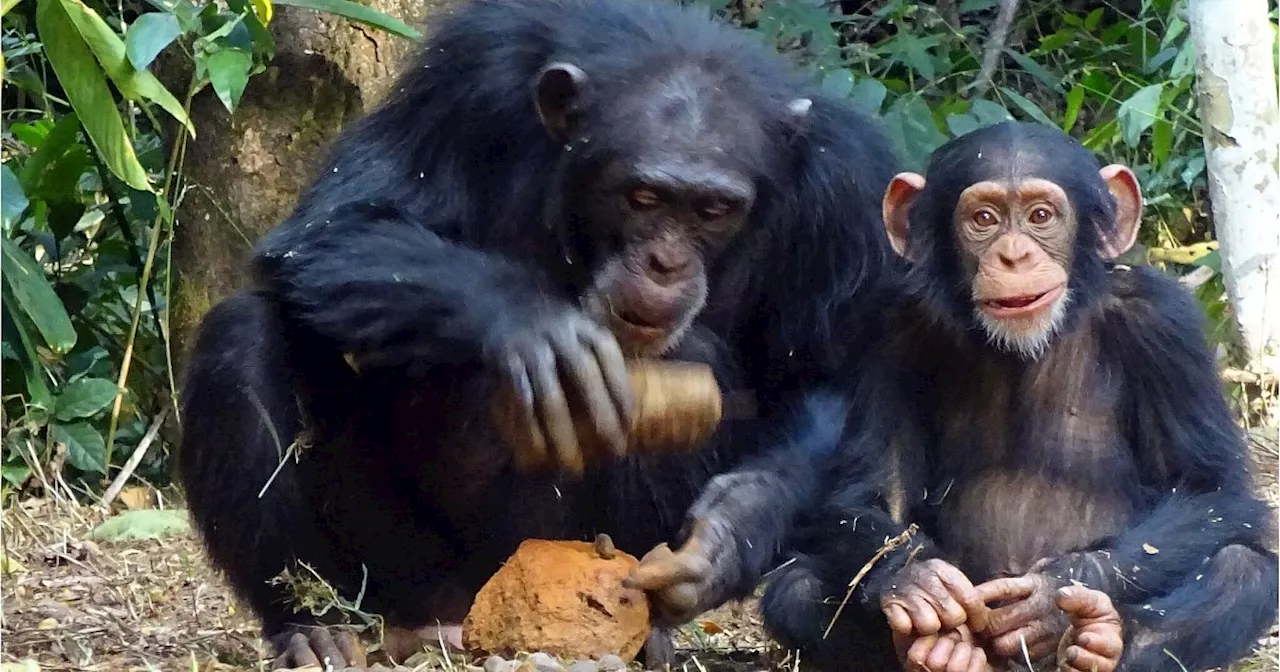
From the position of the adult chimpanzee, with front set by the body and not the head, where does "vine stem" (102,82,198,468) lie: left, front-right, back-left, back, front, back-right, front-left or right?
back-right

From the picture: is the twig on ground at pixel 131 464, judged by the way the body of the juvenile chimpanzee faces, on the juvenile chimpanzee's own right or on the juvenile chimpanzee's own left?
on the juvenile chimpanzee's own right

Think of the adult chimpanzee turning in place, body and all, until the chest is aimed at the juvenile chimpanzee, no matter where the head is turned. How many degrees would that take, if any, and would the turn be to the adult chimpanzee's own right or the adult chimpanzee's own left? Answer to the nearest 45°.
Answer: approximately 90° to the adult chimpanzee's own left

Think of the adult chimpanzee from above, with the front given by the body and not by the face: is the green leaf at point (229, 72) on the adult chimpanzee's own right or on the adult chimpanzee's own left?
on the adult chimpanzee's own right

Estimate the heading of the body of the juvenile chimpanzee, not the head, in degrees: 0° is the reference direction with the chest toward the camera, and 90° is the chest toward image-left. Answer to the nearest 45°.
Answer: approximately 0°

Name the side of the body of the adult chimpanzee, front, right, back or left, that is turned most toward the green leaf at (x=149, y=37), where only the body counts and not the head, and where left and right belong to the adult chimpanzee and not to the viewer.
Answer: right

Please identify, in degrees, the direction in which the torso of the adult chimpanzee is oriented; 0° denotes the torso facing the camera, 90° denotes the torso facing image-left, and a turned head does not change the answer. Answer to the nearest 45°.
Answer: approximately 0°

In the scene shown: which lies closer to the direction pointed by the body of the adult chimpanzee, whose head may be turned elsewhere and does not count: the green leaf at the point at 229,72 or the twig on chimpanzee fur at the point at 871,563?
the twig on chimpanzee fur

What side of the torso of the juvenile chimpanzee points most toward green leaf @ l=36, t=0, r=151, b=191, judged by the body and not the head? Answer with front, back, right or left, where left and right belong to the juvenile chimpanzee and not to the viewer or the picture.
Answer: right

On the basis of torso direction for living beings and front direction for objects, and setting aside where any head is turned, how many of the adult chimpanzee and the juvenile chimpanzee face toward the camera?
2

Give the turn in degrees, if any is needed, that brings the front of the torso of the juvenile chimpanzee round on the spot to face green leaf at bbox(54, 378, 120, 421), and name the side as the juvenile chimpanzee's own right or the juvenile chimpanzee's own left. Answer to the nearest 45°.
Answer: approximately 90° to the juvenile chimpanzee's own right

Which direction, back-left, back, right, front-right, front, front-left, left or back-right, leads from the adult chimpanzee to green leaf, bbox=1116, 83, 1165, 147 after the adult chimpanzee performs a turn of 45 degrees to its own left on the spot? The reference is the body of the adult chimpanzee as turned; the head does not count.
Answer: left
